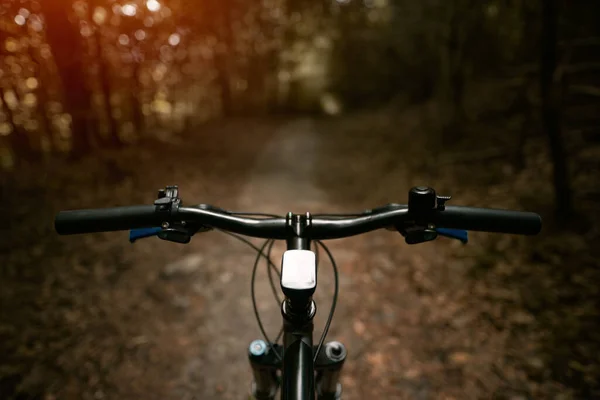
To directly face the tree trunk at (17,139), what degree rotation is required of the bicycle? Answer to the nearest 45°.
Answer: approximately 45° to its left

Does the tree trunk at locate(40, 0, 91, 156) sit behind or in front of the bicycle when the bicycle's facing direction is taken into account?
in front

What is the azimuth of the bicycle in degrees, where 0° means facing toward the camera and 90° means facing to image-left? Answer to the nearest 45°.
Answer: approximately 180°
